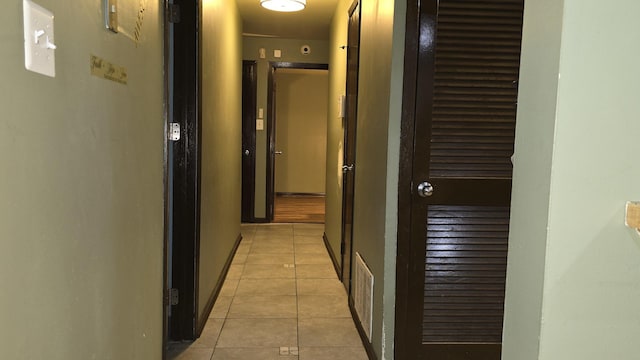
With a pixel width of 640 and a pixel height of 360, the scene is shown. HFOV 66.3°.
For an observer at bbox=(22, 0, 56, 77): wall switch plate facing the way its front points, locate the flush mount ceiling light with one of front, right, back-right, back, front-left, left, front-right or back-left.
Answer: left

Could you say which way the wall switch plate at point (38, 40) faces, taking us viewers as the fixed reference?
facing the viewer and to the right of the viewer

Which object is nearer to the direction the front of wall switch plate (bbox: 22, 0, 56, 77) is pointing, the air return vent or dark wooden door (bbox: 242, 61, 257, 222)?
the air return vent

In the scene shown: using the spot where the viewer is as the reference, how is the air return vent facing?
facing to the left of the viewer

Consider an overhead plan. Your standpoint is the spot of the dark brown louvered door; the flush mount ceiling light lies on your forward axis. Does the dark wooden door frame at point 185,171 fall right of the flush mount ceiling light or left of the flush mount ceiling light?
left

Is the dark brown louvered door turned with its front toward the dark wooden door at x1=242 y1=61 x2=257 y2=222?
no

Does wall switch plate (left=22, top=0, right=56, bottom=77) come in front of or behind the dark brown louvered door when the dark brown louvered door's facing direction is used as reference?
in front

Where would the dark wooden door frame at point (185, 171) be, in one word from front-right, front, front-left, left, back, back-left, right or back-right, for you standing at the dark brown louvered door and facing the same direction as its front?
right

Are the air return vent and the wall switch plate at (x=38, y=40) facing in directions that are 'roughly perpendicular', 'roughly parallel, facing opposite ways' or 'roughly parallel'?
roughly parallel, facing opposite ways

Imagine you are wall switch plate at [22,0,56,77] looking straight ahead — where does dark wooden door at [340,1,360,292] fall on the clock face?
The dark wooden door is roughly at 9 o'clock from the wall switch plate.

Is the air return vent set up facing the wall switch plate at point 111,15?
no

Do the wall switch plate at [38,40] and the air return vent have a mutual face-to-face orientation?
no
